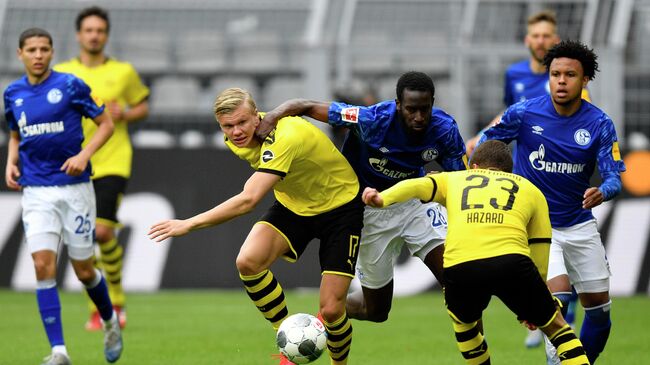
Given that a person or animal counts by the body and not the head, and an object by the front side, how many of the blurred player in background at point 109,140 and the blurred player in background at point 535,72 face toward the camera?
2

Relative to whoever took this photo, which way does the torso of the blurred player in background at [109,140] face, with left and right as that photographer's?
facing the viewer

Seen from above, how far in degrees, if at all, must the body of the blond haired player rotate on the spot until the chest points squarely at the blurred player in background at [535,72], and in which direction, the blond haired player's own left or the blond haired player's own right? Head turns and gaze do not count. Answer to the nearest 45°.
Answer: approximately 180°

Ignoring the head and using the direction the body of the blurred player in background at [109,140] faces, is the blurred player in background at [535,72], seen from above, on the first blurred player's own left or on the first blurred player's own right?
on the first blurred player's own left

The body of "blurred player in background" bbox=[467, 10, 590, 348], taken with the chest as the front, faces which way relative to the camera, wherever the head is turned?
toward the camera

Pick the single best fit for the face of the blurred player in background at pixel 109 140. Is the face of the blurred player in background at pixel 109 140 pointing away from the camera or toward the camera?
toward the camera

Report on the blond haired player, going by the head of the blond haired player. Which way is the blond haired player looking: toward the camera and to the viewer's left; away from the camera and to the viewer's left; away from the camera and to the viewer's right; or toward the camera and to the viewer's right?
toward the camera and to the viewer's left

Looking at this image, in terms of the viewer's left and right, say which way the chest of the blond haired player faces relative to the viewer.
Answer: facing the viewer and to the left of the viewer

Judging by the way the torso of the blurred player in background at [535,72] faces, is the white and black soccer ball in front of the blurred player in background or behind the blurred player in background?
in front

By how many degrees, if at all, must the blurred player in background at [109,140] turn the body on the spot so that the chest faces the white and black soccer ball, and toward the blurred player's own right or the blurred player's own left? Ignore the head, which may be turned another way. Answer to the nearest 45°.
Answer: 0° — they already face it
